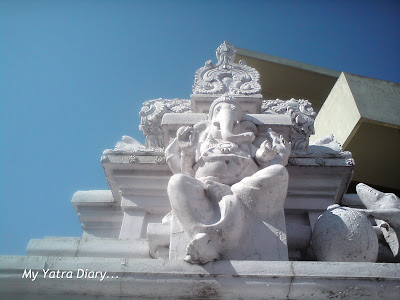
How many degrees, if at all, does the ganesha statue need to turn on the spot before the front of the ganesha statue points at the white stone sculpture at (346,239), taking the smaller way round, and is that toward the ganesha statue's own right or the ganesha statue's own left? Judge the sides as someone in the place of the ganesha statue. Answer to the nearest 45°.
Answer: approximately 90° to the ganesha statue's own left

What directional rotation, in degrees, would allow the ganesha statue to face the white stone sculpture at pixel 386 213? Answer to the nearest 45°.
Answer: approximately 135° to its left

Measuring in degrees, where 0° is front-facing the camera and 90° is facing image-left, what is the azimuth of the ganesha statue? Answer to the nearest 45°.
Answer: approximately 0°
